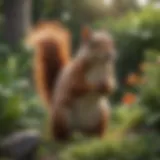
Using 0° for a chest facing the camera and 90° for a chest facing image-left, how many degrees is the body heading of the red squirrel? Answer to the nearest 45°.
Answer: approximately 315°

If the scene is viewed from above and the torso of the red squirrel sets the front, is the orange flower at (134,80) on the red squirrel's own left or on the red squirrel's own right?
on the red squirrel's own left
